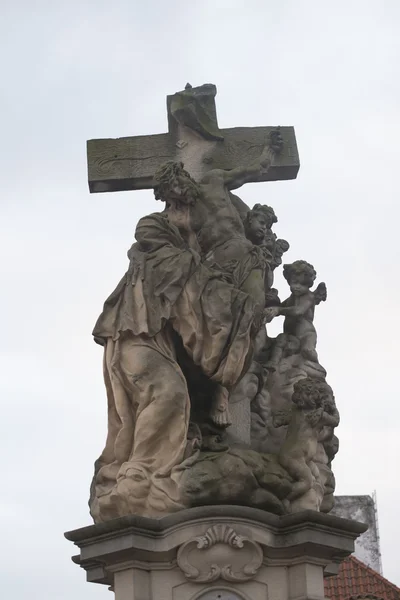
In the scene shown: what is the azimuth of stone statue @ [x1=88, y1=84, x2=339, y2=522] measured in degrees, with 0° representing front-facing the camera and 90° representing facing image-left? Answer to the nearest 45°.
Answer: approximately 0°
